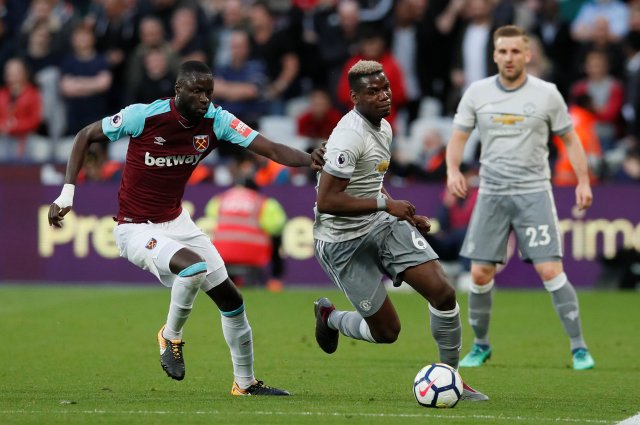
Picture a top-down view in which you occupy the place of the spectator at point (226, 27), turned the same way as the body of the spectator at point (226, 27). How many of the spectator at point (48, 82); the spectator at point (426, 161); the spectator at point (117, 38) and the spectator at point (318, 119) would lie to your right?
2

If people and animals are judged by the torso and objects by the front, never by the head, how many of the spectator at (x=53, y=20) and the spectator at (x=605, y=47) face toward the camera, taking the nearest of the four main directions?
2

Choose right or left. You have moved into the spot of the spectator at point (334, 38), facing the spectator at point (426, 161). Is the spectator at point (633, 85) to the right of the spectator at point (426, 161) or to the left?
left

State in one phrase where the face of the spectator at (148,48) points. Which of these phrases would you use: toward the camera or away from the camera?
toward the camera

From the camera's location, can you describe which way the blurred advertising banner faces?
facing the viewer

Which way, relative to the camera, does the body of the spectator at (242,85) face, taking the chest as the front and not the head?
toward the camera

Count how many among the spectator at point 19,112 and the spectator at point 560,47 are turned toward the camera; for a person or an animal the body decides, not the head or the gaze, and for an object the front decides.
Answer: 2

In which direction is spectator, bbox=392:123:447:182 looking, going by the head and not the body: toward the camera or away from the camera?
toward the camera

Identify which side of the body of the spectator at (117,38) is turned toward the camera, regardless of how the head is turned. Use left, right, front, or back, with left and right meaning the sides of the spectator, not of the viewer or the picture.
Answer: front

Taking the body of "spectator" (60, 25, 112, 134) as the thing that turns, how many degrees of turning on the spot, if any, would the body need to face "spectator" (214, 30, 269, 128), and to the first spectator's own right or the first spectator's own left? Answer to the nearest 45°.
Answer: approximately 45° to the first spectator's own left

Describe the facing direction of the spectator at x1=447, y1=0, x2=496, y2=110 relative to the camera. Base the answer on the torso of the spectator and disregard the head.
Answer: toward the camera
